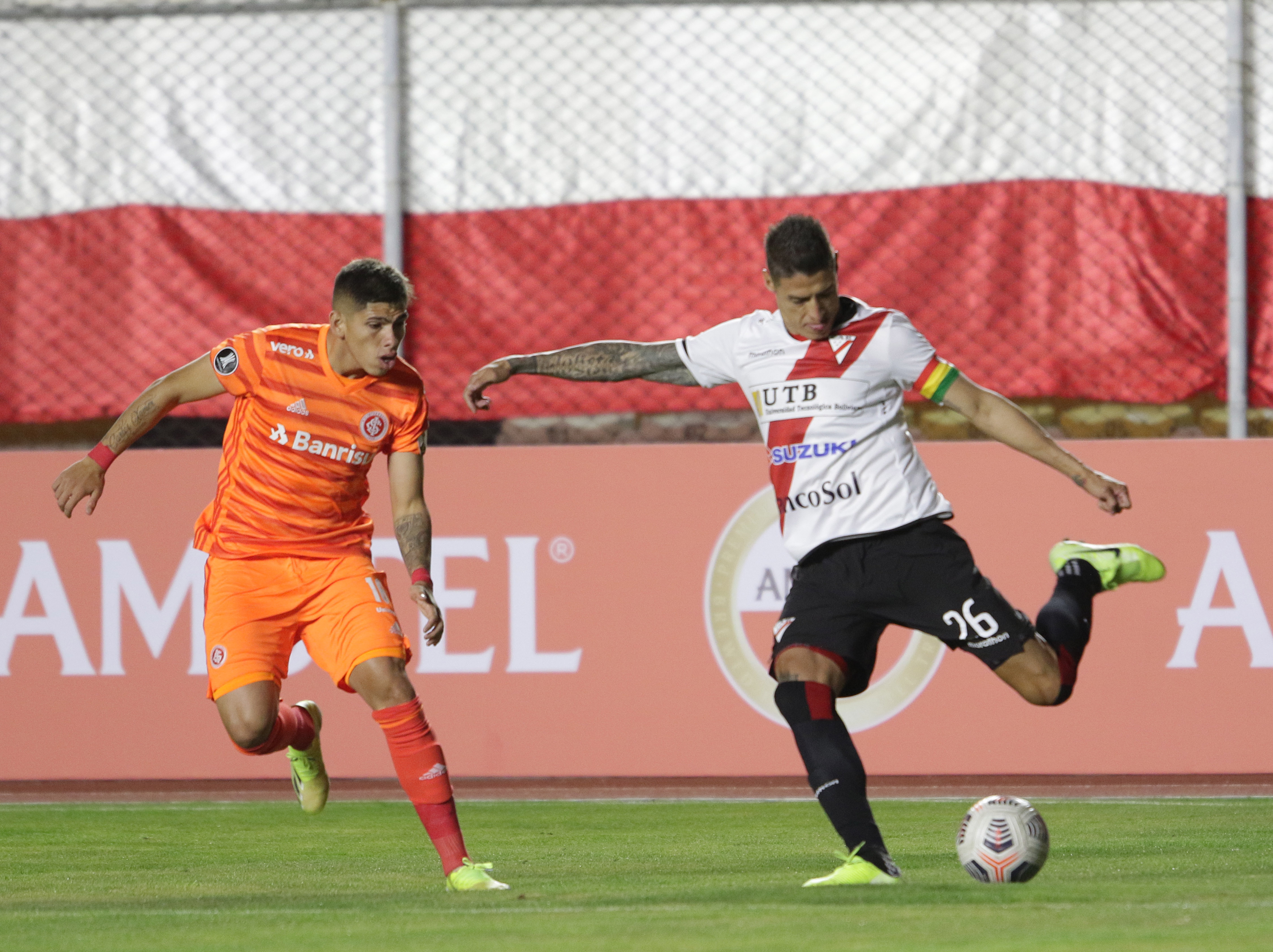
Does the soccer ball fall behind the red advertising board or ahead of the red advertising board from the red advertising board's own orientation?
ahead

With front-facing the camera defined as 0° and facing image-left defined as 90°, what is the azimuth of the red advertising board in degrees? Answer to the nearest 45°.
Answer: approximately 0°

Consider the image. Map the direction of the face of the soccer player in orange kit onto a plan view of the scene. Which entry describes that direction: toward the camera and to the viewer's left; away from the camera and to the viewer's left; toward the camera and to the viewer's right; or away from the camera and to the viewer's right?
toward the camera and to the viewer's right

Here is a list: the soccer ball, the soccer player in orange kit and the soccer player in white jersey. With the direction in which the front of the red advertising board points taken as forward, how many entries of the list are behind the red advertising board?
0

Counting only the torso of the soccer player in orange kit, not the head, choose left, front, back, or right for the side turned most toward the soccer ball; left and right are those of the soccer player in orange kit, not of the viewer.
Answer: front

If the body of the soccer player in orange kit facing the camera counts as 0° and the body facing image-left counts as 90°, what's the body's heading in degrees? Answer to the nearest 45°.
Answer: approximately 315°

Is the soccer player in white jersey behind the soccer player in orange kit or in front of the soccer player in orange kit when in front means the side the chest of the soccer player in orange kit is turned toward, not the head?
in front

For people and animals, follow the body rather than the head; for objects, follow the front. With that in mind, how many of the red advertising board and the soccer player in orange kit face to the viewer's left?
0

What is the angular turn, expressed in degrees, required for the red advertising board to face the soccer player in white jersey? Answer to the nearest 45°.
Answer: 0° — it already faces them

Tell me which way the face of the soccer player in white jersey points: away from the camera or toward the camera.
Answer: toward the camera
